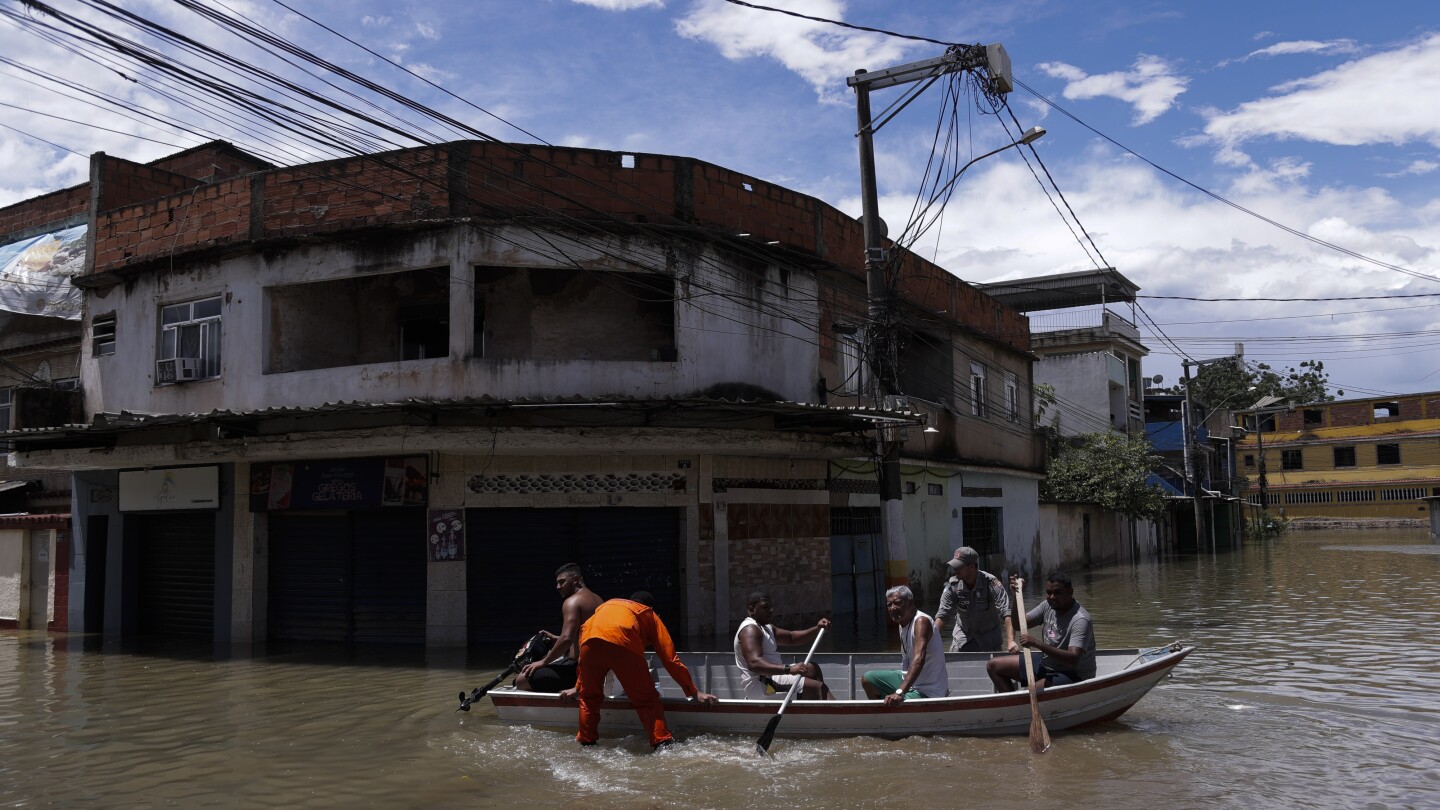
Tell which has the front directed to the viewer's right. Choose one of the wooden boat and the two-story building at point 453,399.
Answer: the wooden boat

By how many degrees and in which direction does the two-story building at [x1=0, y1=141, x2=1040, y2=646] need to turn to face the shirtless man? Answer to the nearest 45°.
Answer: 0° — it already faces them

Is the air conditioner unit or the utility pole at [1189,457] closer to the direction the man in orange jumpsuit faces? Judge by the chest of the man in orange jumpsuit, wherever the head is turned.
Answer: the utility pole

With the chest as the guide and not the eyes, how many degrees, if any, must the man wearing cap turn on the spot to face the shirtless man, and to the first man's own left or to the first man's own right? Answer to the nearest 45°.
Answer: approximately 45° to the first man's own right

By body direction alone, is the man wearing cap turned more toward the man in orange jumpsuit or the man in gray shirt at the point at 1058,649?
the man in orange jumpsuit

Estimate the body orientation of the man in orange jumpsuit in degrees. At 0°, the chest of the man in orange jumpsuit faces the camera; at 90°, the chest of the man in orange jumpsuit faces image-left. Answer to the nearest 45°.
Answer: approximately 225°

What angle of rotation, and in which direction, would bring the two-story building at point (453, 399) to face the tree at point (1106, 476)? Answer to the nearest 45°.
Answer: approximately 135° to its left

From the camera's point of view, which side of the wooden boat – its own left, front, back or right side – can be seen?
right

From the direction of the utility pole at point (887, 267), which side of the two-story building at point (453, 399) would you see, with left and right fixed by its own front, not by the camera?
left

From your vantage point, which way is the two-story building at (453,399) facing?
toward the camera

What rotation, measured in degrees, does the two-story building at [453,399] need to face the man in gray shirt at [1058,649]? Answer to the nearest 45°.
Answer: approximately 45° to its left

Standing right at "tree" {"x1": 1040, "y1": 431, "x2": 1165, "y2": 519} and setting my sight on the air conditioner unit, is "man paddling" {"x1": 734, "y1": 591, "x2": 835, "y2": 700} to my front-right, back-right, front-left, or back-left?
front-left

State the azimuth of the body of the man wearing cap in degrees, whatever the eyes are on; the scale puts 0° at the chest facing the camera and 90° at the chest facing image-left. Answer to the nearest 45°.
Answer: approximately 45°

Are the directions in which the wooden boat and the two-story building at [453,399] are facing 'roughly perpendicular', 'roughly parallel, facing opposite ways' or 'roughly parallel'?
roughly perpendicular
